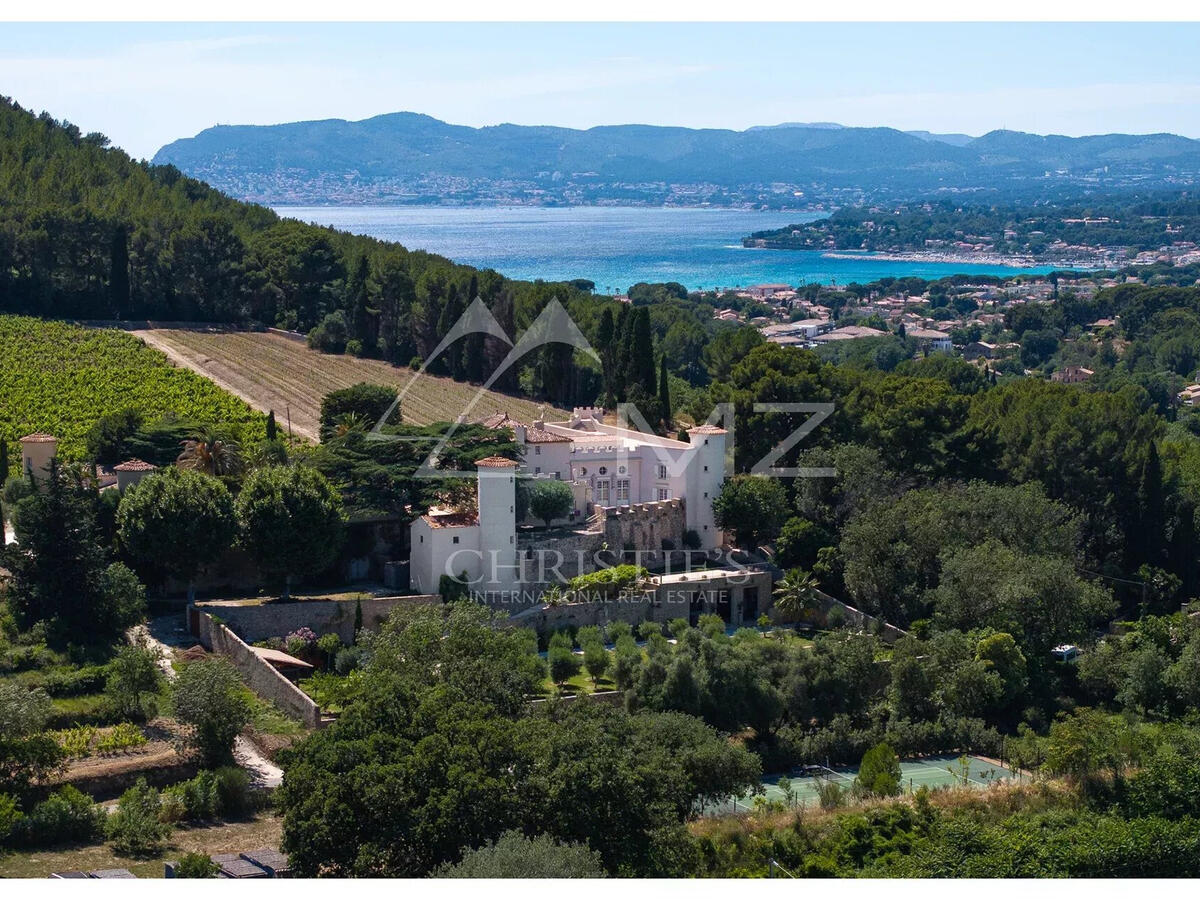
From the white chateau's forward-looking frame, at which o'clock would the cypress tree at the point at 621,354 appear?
The cypress tree is roughly at 6 o'clock from the white chateau.

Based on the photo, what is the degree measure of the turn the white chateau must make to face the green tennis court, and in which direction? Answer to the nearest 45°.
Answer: approximately 45° to its left

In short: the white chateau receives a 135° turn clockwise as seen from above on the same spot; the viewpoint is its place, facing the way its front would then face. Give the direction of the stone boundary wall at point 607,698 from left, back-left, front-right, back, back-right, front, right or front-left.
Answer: back-left

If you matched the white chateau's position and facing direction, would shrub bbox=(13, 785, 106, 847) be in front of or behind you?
in front

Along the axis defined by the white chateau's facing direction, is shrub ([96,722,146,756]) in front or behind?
in front

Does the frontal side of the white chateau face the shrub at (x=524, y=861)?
yes

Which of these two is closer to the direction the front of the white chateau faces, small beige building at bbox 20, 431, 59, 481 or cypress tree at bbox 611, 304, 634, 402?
the small beige building

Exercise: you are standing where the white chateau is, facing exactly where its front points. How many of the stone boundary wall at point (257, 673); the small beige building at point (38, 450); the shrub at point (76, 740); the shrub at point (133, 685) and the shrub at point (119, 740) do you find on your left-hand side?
0

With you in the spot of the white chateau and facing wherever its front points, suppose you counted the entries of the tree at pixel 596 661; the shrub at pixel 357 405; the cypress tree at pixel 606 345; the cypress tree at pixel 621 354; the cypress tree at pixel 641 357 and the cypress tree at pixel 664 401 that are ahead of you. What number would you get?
1

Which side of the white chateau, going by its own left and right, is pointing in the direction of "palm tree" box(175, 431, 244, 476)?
right

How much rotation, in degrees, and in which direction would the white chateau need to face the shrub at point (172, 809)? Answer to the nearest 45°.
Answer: approximately 45° to its right

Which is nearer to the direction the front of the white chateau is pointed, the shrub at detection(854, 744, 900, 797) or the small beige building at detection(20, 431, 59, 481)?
the shrub

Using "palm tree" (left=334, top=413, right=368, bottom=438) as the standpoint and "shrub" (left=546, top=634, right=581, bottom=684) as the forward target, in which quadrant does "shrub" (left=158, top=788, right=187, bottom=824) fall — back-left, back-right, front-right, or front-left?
front-right

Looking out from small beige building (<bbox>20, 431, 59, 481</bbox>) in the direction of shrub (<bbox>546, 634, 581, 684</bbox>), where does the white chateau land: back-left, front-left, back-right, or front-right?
front-left

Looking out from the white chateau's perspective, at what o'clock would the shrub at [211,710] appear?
The shrub is roughly at 1 o'clock from the white chateau.

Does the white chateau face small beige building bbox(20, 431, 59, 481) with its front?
no

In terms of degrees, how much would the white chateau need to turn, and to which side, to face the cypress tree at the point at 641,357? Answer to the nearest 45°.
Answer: approximately 180°

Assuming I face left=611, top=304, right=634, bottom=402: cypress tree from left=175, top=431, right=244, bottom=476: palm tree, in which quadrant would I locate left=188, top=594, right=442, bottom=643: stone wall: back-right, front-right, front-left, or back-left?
back-right

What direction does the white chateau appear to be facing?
toward the camera

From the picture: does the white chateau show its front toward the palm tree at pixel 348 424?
no
